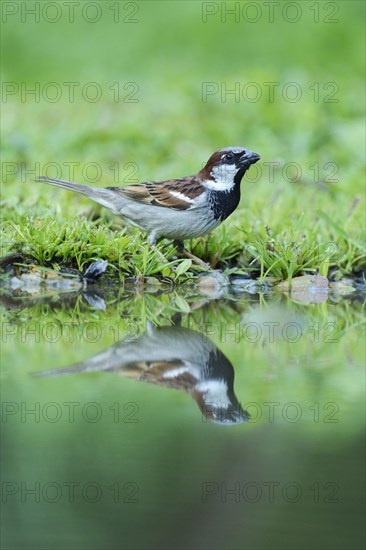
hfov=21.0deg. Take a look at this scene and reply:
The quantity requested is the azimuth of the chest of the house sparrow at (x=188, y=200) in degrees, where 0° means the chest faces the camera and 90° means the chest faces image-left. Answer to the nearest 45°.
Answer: approximately 270°
